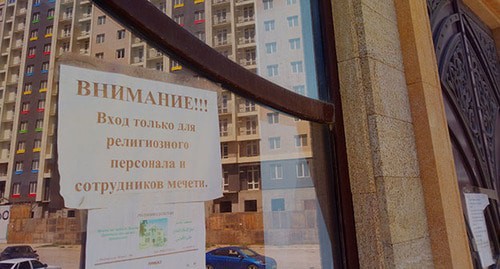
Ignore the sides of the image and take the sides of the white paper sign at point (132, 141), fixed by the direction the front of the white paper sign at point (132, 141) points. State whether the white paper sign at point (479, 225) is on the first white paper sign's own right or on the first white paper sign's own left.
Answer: on the first white paper sign's own left

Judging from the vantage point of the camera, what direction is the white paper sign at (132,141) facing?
facing the viewer and to the right of the viewer

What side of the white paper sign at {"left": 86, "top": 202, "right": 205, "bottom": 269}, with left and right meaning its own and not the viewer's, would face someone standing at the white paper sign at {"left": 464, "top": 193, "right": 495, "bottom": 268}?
left

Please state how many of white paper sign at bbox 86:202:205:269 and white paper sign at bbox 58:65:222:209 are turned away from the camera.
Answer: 0
